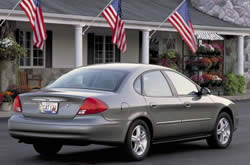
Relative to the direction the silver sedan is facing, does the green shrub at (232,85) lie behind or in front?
in front

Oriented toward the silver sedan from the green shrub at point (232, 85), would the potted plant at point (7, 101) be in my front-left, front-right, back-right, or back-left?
front-right

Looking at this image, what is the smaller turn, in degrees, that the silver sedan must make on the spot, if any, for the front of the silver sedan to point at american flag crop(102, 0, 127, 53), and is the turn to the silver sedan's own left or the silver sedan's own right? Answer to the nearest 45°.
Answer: approximately 45° to the silver sedan's own left

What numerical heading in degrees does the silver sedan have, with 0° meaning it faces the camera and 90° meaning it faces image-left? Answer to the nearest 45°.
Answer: approximately 225°

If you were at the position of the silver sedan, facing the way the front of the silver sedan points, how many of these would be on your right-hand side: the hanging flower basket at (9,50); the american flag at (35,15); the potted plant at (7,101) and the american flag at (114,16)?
0

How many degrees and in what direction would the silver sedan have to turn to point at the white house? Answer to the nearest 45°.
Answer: approximately 45° to its left

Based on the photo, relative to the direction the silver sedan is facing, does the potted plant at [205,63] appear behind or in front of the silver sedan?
in front

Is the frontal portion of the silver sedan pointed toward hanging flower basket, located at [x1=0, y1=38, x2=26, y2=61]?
no

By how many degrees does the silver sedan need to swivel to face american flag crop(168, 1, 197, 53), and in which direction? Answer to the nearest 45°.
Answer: approximately 45° to its left

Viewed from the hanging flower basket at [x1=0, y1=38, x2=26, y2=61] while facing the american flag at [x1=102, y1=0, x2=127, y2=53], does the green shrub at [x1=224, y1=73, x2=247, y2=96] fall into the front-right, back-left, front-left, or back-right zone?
front-left

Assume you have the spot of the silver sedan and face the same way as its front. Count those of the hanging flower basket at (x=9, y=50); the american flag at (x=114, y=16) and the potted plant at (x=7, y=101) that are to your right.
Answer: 0

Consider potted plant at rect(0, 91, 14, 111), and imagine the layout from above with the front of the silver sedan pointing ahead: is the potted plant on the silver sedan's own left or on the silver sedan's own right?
on the silver sedan's own left

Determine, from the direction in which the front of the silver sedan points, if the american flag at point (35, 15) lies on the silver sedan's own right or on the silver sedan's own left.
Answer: on the silver sedan's own left
